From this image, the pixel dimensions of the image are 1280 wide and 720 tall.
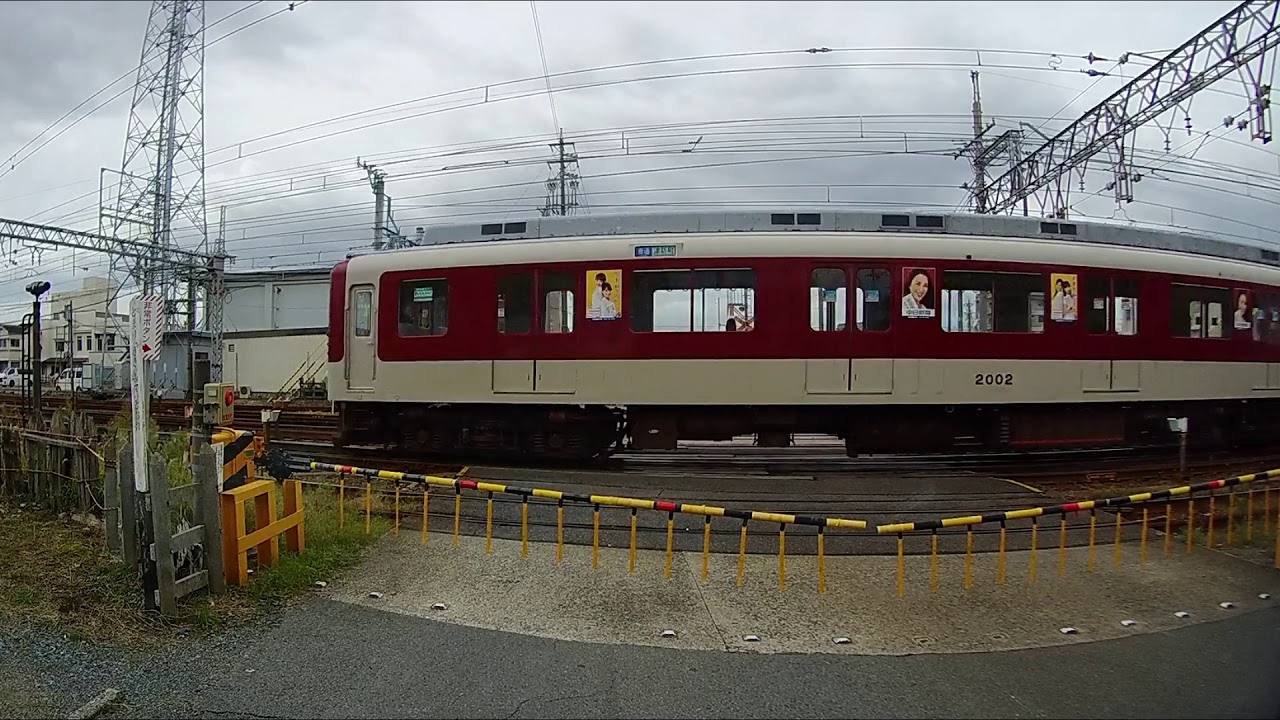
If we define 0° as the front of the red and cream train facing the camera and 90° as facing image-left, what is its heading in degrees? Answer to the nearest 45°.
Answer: approximately 90°

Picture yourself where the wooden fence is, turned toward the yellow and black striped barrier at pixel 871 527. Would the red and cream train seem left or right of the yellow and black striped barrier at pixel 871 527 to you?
left

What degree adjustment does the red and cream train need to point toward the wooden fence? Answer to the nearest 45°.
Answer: approximately 45° to its left

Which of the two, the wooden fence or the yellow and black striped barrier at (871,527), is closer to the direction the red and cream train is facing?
the wooden fence

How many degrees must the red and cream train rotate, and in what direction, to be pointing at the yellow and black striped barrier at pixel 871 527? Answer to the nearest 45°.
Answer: approximately 90° to its left

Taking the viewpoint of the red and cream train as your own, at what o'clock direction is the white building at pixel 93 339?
The white building is roughly at 1 o'clock from the red and cream train.

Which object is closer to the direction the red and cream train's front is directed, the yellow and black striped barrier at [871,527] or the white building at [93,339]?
the white building
